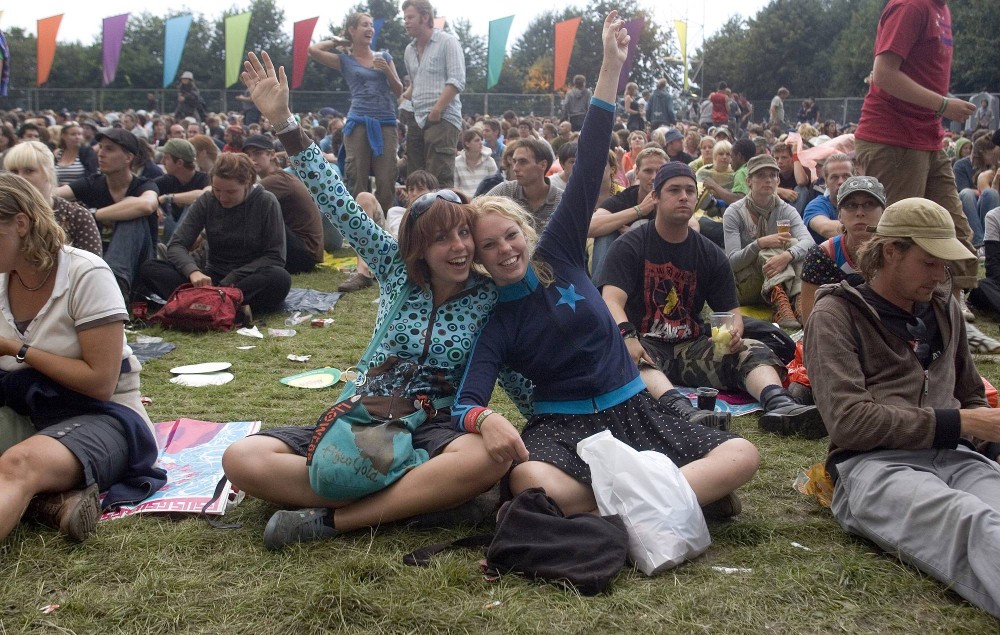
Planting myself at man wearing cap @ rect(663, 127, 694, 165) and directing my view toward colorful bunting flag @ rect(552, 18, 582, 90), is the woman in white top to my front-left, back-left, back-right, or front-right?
back-left

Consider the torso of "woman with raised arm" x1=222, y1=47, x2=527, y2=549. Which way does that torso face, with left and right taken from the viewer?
facing the viewer

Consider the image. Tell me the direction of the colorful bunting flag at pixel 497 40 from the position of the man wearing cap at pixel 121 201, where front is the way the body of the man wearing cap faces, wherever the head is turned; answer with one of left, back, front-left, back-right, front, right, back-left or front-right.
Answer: back

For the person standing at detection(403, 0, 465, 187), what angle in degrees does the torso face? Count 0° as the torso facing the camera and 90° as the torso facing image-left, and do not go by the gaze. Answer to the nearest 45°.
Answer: approximately 45°

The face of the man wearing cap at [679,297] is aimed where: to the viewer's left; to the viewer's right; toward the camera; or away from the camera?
toward the camera

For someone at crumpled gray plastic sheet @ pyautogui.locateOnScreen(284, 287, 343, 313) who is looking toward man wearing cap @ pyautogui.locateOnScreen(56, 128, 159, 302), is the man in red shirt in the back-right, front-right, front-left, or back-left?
back-right

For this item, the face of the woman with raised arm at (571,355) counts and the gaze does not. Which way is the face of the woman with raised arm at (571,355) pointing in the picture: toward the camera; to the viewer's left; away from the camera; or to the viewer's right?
toward the camera

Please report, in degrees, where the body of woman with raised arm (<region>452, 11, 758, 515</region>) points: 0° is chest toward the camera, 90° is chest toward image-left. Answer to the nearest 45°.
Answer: approximately 0°

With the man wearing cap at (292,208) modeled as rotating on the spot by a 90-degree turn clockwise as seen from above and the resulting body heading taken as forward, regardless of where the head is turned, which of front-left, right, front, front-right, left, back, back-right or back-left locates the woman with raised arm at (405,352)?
back

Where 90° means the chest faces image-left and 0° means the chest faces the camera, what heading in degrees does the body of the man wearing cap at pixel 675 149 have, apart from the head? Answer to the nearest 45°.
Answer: approximately 315°

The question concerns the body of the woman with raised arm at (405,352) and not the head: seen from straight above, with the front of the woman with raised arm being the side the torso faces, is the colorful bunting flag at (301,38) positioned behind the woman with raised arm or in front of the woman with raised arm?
behind

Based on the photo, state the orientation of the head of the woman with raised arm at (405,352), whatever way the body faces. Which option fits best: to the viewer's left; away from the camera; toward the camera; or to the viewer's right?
toward the camera

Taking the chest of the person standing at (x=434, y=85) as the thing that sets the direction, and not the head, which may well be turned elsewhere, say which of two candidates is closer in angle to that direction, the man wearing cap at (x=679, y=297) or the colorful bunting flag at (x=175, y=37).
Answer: the man wearing cap

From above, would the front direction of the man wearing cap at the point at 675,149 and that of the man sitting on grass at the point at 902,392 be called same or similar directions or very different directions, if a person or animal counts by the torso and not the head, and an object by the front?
same or similar directions
